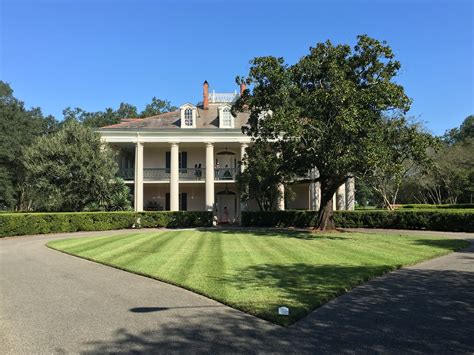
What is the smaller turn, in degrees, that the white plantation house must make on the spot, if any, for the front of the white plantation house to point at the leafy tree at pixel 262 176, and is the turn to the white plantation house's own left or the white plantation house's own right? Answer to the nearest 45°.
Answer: approximately 45° to the white plantation house's own left

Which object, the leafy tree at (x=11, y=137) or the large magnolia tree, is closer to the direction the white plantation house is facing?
the large magnolia tree

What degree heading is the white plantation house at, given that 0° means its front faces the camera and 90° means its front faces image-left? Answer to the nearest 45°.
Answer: approximately 0°

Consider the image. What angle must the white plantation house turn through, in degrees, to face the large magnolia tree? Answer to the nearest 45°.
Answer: approximately 45° to its left

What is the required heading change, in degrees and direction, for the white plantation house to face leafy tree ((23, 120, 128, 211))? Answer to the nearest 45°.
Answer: approximately 45° to its right

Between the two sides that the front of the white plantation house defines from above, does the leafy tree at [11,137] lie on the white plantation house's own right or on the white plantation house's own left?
on the white plantation house's own right
